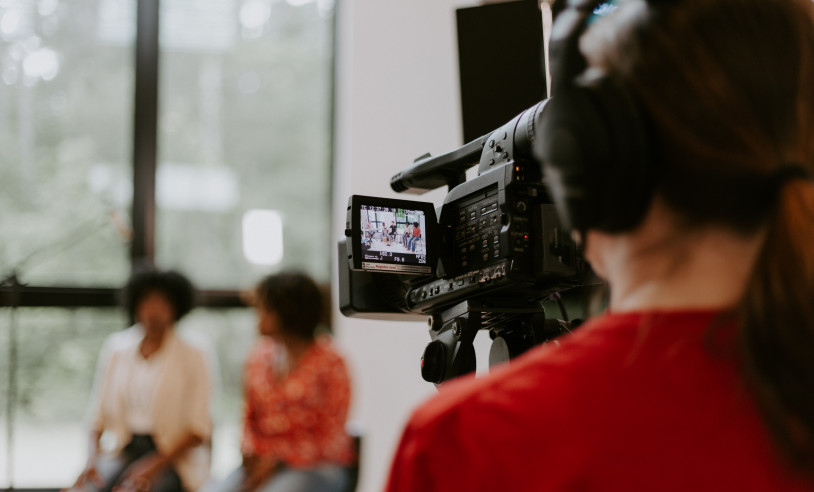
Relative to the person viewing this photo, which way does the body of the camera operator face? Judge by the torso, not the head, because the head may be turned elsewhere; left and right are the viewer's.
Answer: facing away from the viewer and to the left of the viewer

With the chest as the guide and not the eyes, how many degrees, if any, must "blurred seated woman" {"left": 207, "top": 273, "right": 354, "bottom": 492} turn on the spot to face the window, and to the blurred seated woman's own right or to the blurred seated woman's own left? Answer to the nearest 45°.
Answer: approximately 90° to the blurred seated woman's own right

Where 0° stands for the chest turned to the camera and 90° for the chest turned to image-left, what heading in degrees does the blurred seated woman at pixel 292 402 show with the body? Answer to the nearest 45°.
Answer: approximately 45°

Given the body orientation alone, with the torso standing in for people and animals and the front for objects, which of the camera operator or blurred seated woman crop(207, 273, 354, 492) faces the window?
the camera operator

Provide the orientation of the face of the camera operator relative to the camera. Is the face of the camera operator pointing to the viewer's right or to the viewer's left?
to the viewer's left

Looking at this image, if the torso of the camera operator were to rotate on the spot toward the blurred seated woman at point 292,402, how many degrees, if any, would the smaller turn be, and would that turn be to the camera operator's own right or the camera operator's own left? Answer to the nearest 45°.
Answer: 0° — they already face them

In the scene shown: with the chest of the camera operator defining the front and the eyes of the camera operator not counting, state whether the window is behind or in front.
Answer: in front
